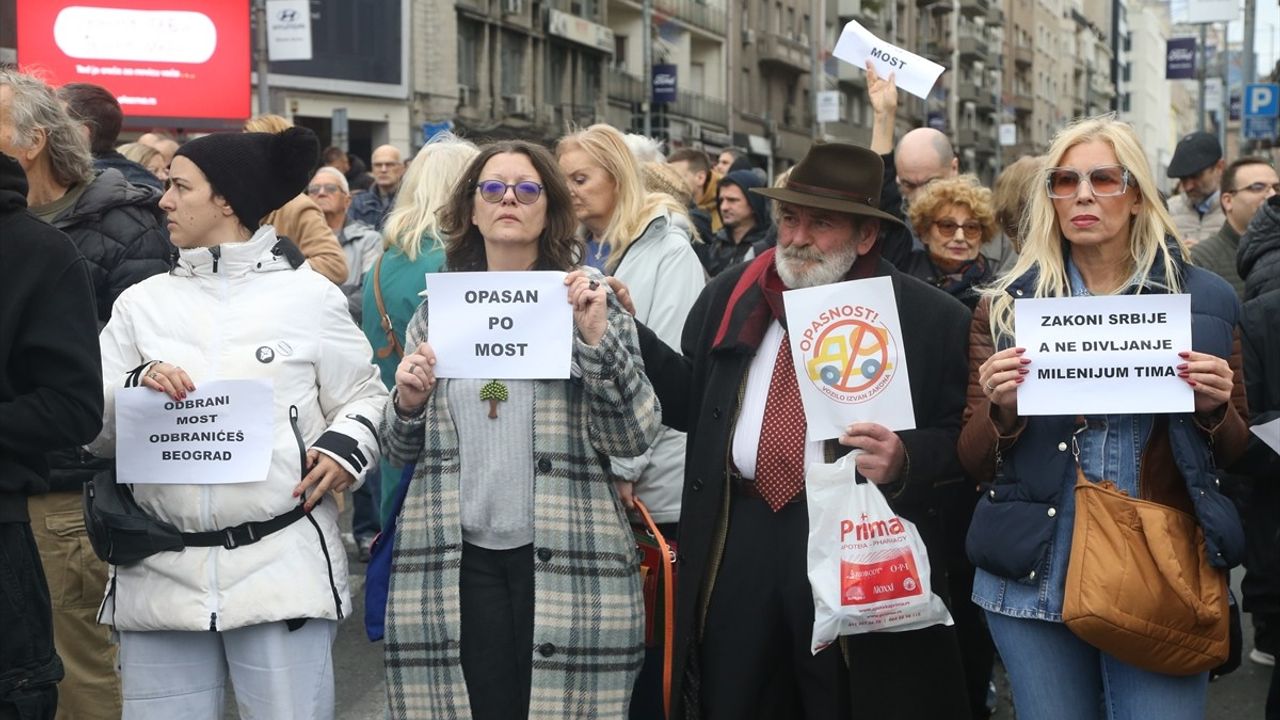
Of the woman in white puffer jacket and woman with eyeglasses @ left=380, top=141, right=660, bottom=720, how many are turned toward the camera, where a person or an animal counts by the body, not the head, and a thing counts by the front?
2

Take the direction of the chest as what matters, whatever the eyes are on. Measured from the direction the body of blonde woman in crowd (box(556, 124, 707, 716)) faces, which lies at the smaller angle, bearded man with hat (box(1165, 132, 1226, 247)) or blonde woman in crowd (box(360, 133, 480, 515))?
the blonde woman in crowd

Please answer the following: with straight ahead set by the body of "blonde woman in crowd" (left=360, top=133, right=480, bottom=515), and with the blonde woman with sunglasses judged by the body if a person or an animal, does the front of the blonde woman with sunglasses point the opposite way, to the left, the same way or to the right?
the opposite way

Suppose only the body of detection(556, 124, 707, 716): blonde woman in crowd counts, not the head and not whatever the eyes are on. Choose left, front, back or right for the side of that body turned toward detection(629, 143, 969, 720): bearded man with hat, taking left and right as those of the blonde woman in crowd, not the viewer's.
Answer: left

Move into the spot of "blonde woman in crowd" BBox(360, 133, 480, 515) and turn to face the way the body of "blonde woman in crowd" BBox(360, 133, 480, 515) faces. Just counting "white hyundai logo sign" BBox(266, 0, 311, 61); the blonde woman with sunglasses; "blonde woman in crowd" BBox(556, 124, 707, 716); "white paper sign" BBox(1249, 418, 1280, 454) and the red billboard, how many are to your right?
3

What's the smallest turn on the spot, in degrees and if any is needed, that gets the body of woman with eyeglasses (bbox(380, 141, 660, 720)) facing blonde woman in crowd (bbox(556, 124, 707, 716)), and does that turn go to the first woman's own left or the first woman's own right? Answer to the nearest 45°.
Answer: approximately 180°

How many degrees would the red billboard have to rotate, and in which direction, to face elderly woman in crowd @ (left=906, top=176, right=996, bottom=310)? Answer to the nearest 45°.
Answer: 0° — it already faces them

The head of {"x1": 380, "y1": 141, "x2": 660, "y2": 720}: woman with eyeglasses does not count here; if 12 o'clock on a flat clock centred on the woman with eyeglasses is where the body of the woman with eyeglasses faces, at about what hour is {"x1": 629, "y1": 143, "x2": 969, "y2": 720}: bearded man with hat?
The bearded man with hat is roughly at 9 o'clock from the woman with eyeglasses.

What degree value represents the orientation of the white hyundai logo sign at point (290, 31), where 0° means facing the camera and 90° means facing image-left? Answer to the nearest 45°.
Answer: approximately 0°
